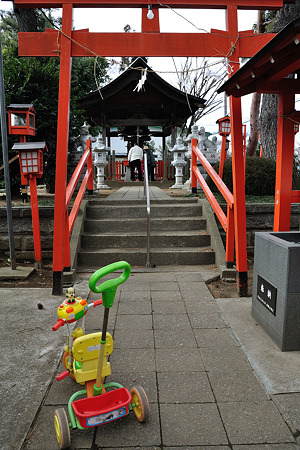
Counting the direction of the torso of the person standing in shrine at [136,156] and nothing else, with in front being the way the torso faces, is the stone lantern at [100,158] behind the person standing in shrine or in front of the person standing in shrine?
behind

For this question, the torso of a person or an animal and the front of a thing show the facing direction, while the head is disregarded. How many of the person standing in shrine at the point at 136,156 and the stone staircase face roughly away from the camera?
1

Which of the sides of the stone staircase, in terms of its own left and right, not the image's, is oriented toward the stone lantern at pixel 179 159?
back

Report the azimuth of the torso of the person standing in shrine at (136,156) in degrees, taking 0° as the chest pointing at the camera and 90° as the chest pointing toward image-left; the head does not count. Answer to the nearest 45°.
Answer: approximately 180°

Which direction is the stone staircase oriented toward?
toward the camera

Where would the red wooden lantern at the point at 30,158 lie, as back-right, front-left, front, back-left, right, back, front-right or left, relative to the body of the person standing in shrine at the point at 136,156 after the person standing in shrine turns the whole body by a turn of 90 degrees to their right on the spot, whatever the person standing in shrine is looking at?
right

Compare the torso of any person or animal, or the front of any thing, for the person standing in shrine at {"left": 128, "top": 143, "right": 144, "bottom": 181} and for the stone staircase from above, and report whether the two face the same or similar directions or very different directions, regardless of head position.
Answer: very different directions

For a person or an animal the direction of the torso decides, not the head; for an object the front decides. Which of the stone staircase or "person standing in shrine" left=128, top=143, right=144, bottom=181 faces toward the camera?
the stone staircase

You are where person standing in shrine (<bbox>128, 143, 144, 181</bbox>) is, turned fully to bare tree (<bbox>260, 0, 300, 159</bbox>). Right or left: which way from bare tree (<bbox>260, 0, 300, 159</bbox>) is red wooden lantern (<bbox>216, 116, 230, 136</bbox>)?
right

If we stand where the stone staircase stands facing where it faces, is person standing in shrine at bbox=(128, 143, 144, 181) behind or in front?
behind
